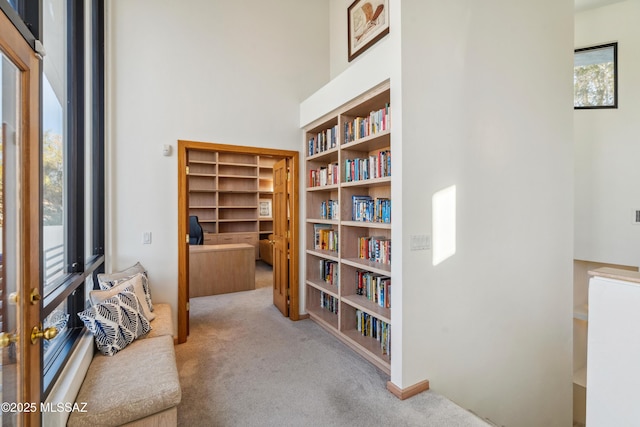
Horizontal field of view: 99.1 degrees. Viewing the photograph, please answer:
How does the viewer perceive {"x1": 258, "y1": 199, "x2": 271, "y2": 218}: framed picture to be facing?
facing the viewer

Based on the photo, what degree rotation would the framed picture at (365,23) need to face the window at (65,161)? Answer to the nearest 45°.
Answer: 0° — it already faces it

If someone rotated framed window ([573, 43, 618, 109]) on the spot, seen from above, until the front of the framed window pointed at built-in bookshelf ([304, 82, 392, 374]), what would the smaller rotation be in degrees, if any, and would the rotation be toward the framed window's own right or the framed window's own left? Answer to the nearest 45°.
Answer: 0° — it already faces it

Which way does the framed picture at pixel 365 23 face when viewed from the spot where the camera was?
facing the viewer and to the left of the viewer

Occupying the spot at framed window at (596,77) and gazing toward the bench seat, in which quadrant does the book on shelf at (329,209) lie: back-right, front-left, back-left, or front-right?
front-right

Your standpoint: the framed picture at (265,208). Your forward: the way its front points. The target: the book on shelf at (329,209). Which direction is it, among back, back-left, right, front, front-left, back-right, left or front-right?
front

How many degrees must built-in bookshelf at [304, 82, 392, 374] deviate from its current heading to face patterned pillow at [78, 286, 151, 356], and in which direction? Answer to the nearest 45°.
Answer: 0° — it already faces it

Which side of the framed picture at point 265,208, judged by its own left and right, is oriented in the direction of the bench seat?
front

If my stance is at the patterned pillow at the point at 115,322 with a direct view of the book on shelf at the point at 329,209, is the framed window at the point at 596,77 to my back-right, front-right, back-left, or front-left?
front-right

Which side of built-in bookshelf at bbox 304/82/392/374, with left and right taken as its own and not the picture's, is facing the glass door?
front

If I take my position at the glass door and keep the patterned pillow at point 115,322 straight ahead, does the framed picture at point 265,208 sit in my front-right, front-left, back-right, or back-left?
front-right

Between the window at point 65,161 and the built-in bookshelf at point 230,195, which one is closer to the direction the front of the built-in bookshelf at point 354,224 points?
the window

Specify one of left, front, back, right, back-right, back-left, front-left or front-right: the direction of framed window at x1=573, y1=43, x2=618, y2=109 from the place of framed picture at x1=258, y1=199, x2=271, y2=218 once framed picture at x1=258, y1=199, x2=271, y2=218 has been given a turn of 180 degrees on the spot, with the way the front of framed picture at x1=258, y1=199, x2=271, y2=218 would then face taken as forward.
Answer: back-right
